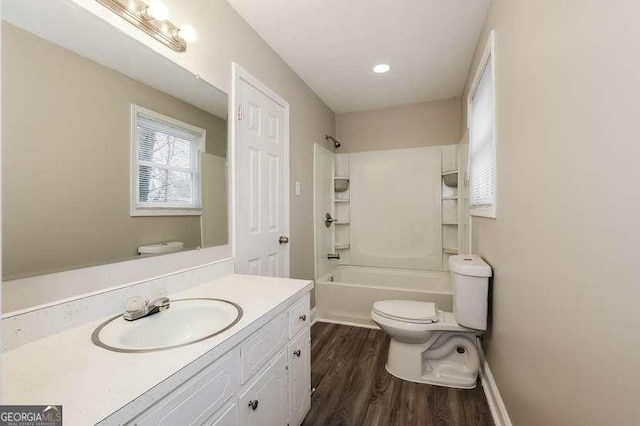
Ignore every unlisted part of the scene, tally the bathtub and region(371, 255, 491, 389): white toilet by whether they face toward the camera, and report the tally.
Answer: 1

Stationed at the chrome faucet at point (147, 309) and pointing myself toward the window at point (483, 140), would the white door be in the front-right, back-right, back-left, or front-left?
front-left

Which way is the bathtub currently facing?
toward the camera

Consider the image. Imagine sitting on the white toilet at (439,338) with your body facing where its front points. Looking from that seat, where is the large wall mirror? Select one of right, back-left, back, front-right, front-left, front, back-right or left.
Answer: front-left

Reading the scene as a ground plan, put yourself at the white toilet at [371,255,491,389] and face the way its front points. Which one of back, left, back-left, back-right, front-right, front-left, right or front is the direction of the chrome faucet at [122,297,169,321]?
front-left

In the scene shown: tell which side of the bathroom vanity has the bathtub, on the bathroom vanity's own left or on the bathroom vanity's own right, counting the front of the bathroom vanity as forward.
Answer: on the bathroom vanity's own left

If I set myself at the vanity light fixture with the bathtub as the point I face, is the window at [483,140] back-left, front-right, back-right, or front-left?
front-right

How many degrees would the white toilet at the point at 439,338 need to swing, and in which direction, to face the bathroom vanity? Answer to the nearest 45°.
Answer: approximately 45° to its left

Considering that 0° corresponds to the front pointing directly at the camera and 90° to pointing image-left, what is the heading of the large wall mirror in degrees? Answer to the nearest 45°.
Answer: approximately 315°

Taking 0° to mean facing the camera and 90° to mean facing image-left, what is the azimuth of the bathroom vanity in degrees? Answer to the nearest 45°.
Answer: approximately 315°

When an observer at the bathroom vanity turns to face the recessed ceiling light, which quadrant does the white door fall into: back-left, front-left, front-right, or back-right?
front-left

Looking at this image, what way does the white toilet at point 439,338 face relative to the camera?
to the viewer's left

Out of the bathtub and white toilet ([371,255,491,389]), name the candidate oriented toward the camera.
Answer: the bathtub
